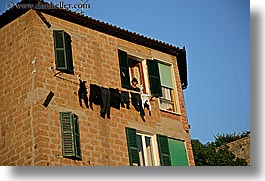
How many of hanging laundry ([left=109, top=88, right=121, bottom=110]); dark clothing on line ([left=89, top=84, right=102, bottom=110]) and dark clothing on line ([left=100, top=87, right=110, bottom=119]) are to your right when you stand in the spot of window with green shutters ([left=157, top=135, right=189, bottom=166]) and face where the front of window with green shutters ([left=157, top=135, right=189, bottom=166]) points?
3

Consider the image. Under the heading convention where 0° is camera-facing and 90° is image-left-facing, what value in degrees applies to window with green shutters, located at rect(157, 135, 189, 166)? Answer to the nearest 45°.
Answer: approximately 315°

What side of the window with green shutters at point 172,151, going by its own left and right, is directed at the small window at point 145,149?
right

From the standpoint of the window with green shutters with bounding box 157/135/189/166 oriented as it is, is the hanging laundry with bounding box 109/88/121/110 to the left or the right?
on its right

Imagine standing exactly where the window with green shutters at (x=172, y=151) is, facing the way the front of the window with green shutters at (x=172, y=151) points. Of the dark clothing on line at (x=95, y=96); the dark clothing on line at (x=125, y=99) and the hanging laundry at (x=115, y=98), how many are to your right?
3

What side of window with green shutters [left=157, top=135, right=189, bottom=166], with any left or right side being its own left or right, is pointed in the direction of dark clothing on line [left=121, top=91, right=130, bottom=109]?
right

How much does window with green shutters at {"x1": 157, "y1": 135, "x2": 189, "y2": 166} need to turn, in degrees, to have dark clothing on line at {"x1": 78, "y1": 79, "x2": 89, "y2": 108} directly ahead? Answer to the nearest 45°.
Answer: approximately 90° to its right

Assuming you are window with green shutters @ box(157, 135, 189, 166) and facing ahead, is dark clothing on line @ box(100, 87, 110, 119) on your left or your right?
on your right
